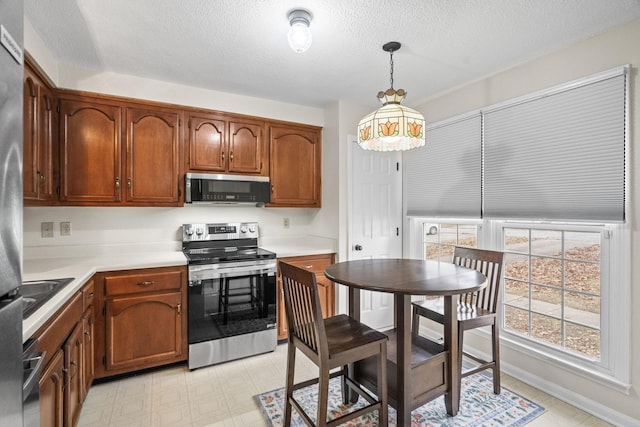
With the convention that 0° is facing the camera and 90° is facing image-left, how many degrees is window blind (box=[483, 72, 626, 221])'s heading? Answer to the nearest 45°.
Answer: approximately 45°

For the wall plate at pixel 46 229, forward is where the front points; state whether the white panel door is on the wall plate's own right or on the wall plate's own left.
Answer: on the wall plate's own left

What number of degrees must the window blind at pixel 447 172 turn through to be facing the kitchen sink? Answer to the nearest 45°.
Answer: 0° — it already faces it

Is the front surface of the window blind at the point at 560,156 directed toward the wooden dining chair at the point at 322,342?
yes

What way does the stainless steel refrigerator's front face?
to the viewer's right

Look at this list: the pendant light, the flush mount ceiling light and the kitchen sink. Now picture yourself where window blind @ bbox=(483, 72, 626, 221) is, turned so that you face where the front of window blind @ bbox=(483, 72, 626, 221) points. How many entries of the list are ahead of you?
3

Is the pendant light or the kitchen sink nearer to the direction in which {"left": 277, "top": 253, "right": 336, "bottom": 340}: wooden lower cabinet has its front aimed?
the pendant light

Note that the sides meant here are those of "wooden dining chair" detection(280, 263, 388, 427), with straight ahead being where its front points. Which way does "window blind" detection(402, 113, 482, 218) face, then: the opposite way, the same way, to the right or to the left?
the opposite way

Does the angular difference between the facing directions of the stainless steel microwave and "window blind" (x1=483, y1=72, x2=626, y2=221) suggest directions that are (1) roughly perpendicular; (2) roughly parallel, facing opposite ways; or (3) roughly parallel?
roughly perpendicular

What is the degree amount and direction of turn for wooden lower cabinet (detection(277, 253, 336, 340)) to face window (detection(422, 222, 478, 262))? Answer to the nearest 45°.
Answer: approximately 45° to its left
